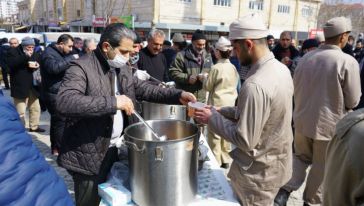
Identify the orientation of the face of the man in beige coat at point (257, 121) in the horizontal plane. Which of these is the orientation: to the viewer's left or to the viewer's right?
to the viewer's left

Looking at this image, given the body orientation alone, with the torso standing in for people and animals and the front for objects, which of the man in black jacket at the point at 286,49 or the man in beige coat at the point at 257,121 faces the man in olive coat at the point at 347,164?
the man in black jacket

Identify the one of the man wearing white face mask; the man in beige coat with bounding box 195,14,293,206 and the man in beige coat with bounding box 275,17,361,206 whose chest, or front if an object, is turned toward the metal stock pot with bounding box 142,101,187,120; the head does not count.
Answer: the man in beige coat with bounding box 195,14,293,206

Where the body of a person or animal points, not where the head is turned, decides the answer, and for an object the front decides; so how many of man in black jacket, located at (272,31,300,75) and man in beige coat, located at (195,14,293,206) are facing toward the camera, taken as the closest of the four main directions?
1

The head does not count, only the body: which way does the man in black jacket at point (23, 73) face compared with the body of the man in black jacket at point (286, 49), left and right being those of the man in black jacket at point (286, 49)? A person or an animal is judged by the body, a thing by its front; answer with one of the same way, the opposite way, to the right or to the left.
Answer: to the left

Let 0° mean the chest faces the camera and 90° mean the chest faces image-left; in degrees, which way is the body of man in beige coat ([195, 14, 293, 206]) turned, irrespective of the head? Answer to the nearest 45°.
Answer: approximately 135°

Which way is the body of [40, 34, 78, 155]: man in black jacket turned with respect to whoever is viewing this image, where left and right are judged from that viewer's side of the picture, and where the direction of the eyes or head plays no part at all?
facing to the right of the viewer

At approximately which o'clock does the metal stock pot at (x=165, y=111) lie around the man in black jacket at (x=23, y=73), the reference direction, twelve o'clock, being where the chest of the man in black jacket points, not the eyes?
The metal stock pot is roughly at 1 o'clock from the man in black jacket.

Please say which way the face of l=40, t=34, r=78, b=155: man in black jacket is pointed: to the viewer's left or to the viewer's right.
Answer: to the viewer's right

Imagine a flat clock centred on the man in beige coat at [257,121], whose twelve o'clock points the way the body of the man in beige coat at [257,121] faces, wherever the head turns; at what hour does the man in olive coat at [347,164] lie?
the man in olive coat at [347,164] is roughly at 7 o'clock from the man in beige coat at [257,121].

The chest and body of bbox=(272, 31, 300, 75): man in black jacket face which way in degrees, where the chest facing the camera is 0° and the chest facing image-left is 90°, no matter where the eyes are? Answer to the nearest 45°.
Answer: approximately 0°
